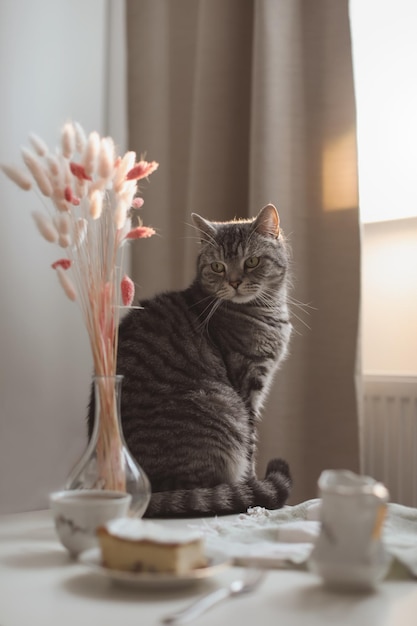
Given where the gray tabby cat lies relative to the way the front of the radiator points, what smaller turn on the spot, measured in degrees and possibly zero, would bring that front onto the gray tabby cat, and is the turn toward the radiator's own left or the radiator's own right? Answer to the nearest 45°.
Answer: approximately 45° to the radiator's own right

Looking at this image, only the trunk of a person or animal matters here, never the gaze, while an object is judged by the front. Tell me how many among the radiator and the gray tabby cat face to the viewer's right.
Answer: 1

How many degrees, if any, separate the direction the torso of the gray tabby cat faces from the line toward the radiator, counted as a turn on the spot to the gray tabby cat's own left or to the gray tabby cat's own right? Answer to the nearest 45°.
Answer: approximately 45° to the gray tabby cat's own left

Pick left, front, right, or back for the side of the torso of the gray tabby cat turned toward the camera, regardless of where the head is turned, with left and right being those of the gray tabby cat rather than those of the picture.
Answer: right
